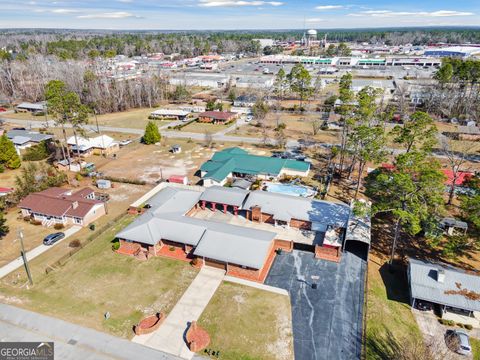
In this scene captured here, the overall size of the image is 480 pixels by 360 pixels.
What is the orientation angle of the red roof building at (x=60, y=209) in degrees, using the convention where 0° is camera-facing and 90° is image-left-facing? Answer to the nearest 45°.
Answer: approximately 45°

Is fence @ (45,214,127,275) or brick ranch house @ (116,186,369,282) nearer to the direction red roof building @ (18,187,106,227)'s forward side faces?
the fence

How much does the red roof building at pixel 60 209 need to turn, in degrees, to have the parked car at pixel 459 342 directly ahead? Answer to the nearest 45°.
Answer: approximately 90° to its left

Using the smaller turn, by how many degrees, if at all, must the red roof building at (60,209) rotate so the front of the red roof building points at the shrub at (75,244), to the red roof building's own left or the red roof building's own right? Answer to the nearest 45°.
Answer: approximately 45° to the red roof building's own left

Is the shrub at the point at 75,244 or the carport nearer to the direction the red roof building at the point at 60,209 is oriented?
the shrub

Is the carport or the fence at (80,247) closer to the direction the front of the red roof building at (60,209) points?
the fence

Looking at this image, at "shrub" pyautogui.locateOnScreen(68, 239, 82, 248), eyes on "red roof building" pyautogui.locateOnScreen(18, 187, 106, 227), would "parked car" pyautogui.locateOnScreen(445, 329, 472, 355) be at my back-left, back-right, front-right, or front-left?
back-right

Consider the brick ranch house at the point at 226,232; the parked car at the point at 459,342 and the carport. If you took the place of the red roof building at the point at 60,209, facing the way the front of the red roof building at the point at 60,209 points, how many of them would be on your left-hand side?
3

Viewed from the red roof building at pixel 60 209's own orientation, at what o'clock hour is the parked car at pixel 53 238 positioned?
The parked car is roughly at 11 o'clock from the red roof building.

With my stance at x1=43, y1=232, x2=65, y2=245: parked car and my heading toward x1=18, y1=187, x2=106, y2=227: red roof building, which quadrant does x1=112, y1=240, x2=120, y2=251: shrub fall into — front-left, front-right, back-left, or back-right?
back-right

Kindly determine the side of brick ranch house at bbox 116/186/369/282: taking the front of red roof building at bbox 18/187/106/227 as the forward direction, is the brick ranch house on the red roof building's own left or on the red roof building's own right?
on the red roof building's own left

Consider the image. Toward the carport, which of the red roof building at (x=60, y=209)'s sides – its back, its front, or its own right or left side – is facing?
left
